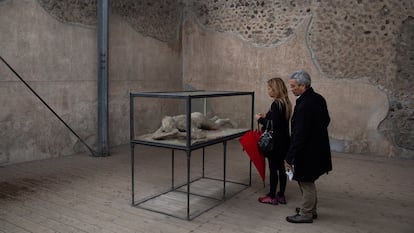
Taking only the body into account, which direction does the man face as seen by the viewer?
to the viewer's left

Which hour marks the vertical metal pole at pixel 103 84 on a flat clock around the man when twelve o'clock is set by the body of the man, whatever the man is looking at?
The vertical metal pole is roughly at 1 o'clock from the man.

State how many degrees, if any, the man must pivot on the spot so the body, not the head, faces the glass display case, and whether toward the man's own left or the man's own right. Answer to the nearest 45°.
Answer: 0° — they already face it

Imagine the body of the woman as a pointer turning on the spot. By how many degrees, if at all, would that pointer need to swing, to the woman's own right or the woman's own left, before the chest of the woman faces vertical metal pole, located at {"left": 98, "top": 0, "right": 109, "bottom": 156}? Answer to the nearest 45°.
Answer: approximately 45° to the woman's own right

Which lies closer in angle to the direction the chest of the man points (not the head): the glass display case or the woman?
the glass display case

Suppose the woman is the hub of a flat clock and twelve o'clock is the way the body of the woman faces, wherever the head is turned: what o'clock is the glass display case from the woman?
The glass display case is roughly at 12 o'clock from the woman.

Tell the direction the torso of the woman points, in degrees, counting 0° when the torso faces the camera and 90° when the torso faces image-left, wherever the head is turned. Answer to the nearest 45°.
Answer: approximately 90°

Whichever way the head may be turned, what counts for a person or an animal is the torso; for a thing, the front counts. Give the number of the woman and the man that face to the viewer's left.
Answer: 2
